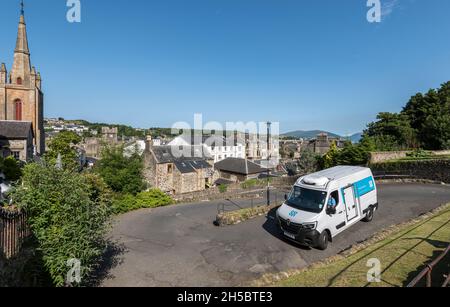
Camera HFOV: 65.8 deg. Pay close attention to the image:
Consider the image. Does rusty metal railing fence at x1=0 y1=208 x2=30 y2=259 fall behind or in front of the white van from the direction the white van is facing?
in front

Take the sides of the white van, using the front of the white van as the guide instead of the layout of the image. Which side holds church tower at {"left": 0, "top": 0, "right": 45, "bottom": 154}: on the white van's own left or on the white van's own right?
on the white van's own right

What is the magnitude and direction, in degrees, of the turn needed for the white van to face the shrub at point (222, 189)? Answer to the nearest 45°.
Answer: approximately 90° to its right

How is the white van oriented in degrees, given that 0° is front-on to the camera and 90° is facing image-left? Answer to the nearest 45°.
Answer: approximately 45°

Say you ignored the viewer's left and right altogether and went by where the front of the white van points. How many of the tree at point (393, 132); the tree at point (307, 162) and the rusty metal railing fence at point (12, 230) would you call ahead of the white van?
1

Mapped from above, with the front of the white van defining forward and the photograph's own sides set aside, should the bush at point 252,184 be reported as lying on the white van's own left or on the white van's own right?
on the white van's own right

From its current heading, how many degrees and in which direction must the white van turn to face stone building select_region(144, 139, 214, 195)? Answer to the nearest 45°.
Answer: approximately 90° to its right

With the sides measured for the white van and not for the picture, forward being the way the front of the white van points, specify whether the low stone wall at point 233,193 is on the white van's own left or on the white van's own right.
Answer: on the white van's own right

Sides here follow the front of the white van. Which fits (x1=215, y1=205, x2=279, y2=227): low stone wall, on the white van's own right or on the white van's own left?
on the white van's own right

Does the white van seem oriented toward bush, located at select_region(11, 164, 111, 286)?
yes

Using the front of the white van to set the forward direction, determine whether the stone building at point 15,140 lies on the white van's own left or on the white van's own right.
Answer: on the white van's own right

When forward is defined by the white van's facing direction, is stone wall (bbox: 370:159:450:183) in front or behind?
behind
